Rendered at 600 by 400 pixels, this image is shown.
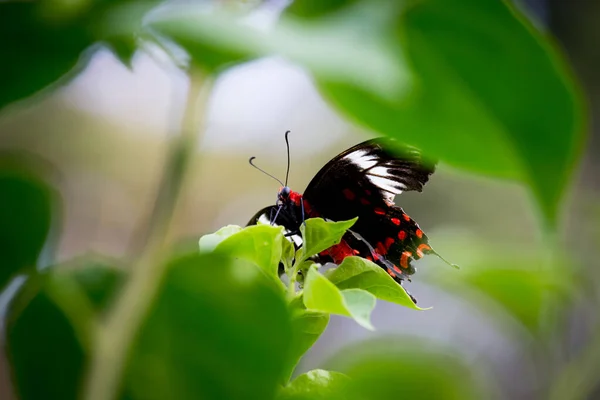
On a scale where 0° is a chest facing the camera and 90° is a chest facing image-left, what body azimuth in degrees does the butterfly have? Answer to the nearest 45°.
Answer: approximately 45°
